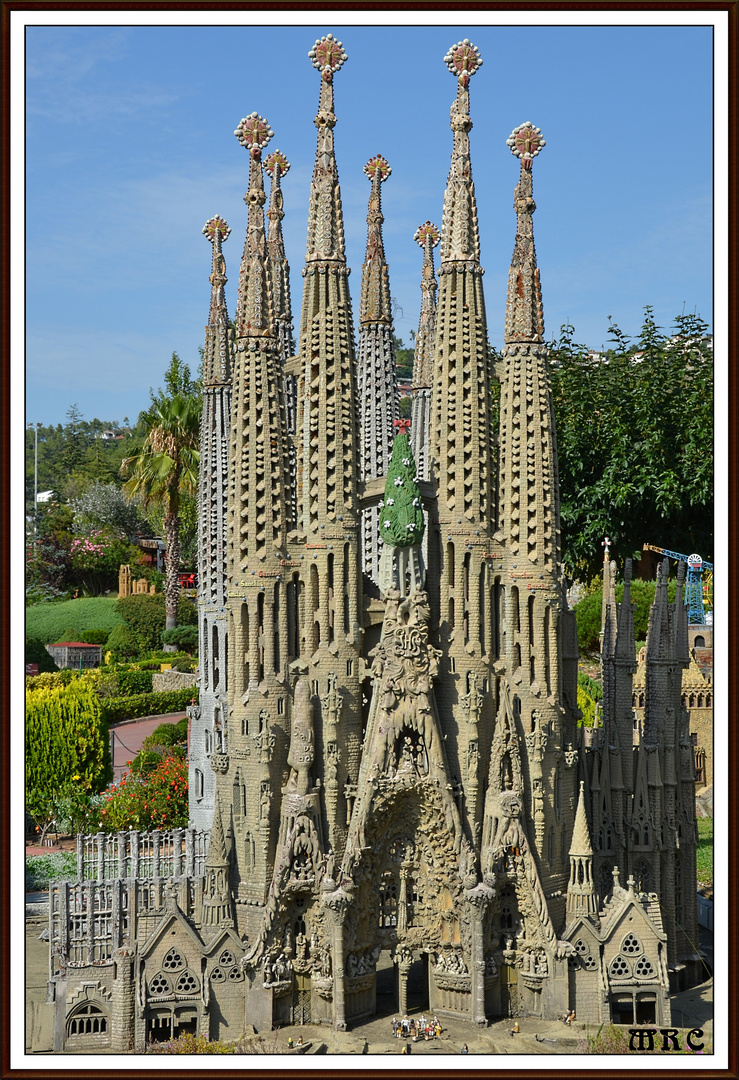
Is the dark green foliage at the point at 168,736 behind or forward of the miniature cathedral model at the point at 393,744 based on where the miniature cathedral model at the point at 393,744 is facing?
behind

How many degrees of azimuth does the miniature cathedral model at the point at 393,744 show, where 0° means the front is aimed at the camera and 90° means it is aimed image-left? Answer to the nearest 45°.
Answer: approximately 0°
